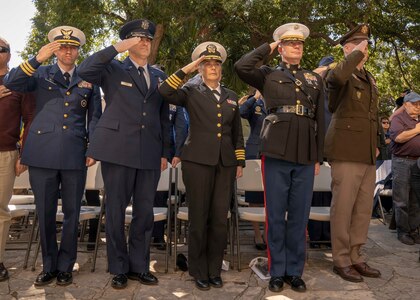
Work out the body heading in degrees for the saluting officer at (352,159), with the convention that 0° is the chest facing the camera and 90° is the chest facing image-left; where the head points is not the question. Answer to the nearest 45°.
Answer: approximately 315°

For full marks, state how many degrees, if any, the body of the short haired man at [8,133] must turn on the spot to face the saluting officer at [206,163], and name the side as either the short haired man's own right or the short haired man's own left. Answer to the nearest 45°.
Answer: approximately 45° to the short haired man's own left

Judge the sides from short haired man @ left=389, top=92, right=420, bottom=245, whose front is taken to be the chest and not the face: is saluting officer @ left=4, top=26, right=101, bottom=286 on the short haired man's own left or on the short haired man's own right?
on the short haired man's own right

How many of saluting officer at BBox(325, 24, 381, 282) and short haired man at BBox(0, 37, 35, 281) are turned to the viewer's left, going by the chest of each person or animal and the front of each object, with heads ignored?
0

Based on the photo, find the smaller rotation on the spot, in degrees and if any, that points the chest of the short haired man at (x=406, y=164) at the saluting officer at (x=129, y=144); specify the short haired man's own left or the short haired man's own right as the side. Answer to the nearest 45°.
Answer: approximately 90° to the short haired man's own right

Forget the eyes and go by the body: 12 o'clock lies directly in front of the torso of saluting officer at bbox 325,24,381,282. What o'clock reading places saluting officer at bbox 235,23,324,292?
saluting officer at bbox 235,23,324,292 is roughly at 3 o'clock from saluting officer at bbox 325,24,381,282.

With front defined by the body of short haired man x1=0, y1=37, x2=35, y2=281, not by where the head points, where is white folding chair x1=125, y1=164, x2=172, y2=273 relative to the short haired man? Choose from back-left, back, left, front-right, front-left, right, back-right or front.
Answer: left

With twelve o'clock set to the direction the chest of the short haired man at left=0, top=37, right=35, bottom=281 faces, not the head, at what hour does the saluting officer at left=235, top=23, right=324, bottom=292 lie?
The saluting officer is roughly at 10 o'clock from the short haired man.
